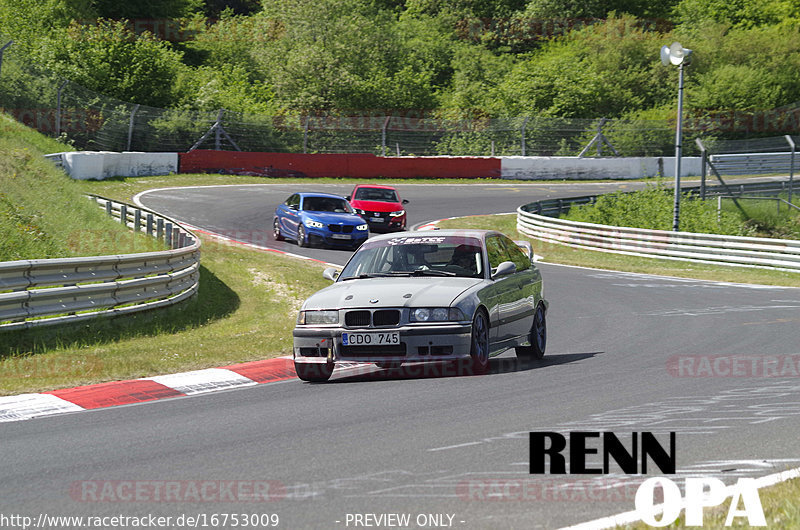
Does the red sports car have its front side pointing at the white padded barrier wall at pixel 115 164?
no

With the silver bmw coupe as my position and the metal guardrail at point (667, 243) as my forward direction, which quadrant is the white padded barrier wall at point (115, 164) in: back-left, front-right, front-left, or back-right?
front-left

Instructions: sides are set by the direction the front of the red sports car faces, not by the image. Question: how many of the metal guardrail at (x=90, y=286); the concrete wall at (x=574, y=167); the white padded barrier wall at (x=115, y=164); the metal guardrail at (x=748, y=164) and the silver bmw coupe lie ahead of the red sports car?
2

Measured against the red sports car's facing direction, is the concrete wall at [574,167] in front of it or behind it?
behind

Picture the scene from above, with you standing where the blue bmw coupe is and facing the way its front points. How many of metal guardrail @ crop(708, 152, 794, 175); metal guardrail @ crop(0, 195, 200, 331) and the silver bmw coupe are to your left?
1

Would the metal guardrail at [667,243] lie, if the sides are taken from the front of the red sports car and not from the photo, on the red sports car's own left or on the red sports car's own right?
on the red sports car's own left

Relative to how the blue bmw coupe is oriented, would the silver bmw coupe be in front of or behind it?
in front

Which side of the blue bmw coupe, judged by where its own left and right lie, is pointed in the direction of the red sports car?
left

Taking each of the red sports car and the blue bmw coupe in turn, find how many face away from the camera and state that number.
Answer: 0

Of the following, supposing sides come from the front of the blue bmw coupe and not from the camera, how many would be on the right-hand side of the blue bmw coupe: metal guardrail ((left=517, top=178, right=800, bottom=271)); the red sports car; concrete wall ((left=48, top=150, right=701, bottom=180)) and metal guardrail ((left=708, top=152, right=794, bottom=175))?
0

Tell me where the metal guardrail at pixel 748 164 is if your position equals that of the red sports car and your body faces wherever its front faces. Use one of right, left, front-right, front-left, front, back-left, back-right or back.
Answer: back-left

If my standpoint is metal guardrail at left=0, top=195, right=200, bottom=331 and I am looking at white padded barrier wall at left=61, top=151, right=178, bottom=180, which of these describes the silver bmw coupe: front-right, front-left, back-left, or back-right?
back-right

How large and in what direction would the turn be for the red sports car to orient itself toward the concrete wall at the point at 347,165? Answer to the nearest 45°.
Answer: approximately 180°

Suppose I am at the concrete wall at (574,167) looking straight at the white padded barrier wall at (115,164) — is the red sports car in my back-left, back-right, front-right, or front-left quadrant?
front-left

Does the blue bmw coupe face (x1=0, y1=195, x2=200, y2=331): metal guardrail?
no

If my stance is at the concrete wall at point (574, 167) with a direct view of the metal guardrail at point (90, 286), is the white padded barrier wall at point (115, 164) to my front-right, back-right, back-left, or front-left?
front-right

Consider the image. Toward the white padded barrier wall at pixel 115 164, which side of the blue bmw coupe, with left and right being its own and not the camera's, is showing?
back

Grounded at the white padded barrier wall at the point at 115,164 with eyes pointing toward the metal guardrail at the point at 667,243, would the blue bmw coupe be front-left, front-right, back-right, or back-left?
front-right

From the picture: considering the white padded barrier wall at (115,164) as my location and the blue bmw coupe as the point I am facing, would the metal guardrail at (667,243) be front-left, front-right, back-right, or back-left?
front-left

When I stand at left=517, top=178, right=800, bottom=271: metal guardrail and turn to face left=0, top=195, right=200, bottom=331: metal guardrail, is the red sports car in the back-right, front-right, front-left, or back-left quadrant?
front-right

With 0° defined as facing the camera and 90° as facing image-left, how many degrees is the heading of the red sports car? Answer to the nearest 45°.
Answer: approximately 0°

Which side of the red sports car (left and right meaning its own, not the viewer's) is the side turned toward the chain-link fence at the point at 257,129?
back
